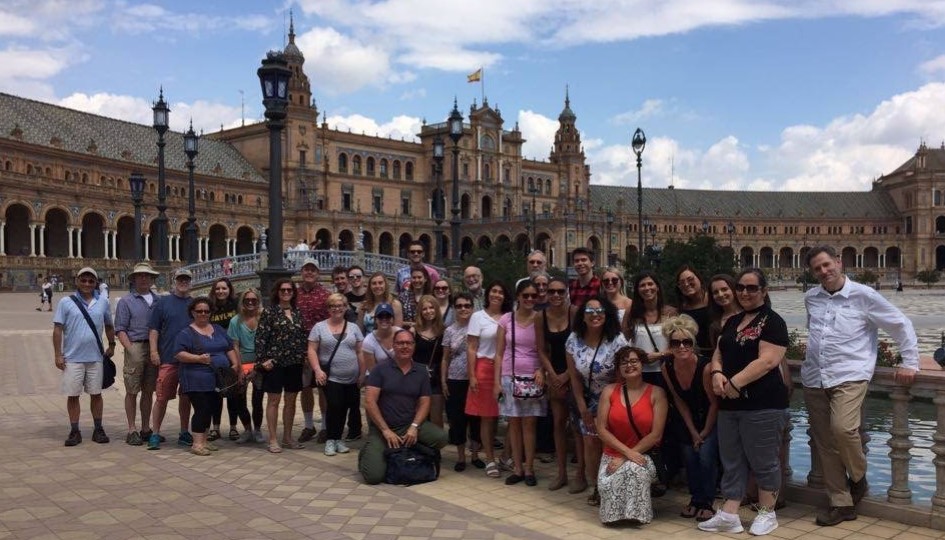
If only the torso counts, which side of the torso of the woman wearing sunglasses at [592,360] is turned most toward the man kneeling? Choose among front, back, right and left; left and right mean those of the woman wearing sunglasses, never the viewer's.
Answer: right

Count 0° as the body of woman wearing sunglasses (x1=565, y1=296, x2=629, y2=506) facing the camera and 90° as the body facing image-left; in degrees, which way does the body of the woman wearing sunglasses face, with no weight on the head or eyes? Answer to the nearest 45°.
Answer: approximately 0°

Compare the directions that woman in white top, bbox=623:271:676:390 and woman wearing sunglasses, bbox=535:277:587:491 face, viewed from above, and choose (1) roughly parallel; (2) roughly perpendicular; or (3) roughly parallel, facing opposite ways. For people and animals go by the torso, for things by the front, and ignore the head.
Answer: roughly parallel

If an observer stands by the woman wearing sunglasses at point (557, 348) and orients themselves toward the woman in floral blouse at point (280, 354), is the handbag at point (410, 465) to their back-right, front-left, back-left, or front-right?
front-left

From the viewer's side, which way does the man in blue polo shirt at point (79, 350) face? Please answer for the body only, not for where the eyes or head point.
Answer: toward the camera

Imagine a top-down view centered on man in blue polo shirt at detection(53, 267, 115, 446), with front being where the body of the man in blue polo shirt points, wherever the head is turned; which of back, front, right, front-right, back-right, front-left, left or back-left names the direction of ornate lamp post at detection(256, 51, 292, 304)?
back-left

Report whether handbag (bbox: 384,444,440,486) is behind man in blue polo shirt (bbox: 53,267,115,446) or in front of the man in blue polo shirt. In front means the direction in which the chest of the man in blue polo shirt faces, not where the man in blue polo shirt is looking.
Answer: in front

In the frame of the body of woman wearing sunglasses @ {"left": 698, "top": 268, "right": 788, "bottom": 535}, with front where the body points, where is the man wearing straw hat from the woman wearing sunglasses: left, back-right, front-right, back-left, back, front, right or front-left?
front-right

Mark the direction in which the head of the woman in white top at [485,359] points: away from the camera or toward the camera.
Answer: toward the camera

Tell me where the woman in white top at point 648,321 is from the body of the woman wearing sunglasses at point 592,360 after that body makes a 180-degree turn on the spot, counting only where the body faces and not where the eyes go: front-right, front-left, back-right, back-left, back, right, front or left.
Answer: right

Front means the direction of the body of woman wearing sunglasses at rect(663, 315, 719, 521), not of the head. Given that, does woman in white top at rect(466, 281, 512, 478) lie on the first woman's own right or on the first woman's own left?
on the first woman's own right

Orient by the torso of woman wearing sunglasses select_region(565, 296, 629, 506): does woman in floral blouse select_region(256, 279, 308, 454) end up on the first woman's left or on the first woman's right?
on the first woman's right

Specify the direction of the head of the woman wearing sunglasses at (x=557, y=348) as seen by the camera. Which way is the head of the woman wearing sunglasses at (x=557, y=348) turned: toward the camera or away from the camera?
toward the camera

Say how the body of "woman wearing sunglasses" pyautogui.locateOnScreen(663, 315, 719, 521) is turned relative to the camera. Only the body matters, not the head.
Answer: toward the camera
